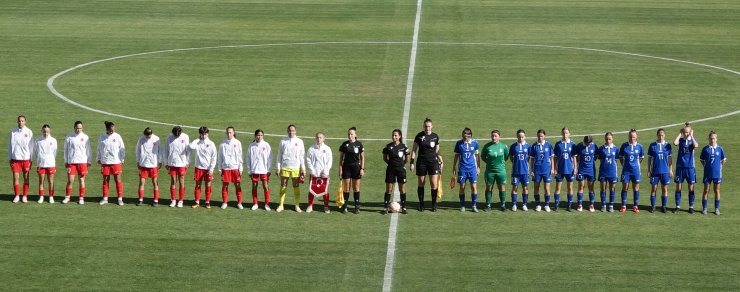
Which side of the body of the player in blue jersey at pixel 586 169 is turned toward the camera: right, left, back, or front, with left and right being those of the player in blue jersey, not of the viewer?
front

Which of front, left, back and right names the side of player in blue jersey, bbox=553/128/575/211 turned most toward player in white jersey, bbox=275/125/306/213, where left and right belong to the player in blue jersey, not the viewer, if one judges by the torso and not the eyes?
right

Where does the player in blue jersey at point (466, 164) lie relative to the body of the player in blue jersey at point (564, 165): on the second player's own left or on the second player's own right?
on the second player's own right

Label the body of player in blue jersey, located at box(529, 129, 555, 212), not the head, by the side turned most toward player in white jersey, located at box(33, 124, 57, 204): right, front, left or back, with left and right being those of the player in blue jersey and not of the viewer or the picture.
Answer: right

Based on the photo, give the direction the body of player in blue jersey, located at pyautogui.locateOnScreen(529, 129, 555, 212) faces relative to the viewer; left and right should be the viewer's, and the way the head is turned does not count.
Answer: facing the viewer

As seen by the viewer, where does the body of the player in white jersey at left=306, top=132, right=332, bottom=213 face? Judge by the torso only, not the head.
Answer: toward the camera

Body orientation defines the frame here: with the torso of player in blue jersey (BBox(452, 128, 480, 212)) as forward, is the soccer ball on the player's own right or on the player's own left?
on the player's own right

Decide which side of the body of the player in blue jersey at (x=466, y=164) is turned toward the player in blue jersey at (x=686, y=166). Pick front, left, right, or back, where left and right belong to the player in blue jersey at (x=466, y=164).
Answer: left
